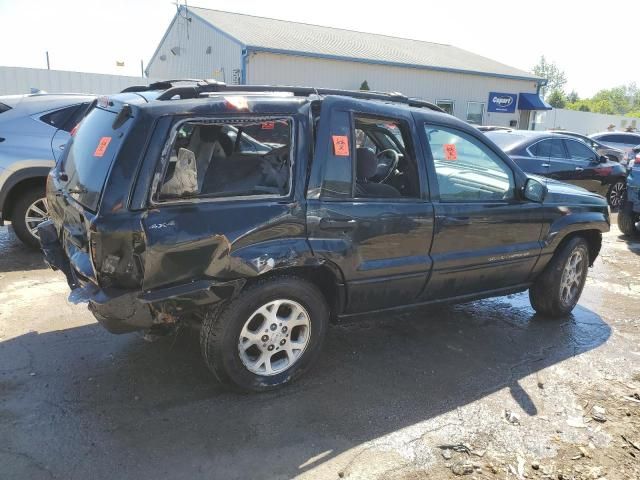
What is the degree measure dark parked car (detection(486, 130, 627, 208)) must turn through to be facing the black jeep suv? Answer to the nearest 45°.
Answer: approximately 135° to its right

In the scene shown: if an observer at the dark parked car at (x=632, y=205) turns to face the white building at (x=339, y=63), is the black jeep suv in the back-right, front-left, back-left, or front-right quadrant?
back-left

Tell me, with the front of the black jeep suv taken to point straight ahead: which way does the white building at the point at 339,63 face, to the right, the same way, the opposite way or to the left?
to the right

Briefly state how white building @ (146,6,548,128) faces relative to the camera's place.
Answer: facing the viewer and to the right of the viewer

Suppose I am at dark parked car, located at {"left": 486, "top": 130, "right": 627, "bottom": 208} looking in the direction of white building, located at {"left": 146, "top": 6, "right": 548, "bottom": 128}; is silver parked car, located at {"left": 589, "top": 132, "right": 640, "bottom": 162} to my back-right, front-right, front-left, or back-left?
front-right

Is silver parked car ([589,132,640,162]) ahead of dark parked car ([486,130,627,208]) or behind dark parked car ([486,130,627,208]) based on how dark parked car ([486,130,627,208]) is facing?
ahead

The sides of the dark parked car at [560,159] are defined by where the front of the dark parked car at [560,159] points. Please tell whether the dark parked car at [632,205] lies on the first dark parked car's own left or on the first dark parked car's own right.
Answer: on the first dark parked car's own right

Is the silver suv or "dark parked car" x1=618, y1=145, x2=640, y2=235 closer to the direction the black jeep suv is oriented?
the dark parked car

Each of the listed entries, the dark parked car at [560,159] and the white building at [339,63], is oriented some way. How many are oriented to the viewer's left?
0

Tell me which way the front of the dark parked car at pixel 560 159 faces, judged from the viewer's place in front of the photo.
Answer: facing away from the viewer and to the right of the viewer

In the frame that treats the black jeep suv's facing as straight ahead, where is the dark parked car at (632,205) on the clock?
The dark parked car is roughly at 12 o'clock from the black jeep suv.

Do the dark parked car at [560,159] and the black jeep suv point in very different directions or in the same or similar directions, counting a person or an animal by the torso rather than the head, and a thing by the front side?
same or similar directions

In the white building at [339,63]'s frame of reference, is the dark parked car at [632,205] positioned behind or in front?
in front

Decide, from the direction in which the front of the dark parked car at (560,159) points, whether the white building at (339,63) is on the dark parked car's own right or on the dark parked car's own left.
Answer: on the dark parked car's own left

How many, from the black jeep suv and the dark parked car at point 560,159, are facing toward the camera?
0

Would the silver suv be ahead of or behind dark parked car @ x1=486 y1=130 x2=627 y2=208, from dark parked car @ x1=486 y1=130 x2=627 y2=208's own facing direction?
behind
